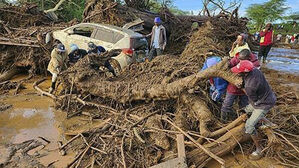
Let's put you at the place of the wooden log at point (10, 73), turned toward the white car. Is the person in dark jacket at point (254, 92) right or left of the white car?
right

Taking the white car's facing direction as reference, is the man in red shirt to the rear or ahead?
to the rear

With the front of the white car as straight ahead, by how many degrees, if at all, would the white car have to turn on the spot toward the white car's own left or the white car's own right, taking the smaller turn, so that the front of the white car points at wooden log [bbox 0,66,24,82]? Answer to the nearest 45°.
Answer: approximately 45° to the white car's own left

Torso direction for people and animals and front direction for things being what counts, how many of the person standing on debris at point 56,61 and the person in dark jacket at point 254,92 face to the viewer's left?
1

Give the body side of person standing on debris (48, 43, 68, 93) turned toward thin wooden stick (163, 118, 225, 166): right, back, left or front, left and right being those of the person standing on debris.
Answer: front

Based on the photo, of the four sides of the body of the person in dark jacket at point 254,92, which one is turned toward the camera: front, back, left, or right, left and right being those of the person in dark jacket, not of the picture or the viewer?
left

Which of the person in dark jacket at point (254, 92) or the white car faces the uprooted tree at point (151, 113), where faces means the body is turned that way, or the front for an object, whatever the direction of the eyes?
the person in dark jacket

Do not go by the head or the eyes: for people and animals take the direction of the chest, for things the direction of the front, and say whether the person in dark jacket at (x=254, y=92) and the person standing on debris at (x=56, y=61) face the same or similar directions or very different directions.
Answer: very different directions

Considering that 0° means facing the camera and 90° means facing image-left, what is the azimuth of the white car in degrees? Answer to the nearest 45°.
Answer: approximately 135°

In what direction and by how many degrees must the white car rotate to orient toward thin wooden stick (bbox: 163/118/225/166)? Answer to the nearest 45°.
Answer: approximately 135° to its left

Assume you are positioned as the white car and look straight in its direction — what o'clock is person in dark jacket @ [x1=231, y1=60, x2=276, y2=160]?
The person in dark jacket is roughly at 7 o'clock from the white car.

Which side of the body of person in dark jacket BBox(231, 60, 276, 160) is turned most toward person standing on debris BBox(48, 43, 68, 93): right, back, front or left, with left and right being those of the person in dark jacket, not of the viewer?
front

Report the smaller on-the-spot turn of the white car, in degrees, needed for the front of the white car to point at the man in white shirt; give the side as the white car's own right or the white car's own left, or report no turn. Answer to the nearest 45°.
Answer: approximately 135° to the white car's own right

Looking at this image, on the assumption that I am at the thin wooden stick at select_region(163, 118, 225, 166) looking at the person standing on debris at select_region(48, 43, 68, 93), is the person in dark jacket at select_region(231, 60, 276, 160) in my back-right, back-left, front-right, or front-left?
back-right

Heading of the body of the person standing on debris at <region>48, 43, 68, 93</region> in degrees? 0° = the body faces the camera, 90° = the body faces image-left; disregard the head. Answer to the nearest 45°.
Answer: approximately 315°
